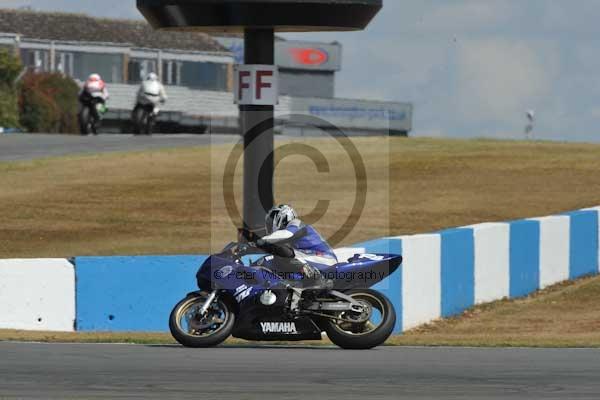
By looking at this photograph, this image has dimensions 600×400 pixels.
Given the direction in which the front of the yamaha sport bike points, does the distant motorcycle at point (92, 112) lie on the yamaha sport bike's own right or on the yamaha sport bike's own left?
on the yamaha sport bike's own right

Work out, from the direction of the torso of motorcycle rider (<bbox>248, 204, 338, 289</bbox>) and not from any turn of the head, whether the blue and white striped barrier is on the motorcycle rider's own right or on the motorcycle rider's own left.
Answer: on the motorcycle rider's own right

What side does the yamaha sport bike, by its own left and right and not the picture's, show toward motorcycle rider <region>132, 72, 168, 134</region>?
right

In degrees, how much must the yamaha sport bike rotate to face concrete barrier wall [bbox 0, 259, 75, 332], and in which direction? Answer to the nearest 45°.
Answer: approximately 45° to its right

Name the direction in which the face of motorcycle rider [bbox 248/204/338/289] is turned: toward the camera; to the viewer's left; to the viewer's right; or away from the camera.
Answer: to the viewer's left

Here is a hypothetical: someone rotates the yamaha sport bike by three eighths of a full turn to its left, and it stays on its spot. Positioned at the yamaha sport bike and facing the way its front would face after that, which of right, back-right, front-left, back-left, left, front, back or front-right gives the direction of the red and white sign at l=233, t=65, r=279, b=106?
back-left

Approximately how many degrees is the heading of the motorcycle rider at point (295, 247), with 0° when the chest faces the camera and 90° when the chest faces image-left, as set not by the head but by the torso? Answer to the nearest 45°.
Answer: approximately 90°

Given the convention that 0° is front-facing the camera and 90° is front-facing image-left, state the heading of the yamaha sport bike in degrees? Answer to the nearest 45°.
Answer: approximately 90°

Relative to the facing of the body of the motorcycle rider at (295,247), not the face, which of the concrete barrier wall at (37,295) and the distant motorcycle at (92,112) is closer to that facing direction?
the concrete barrier wall

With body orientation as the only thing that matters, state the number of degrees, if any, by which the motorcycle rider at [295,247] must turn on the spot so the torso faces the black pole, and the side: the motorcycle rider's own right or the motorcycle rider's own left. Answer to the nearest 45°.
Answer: approximately 90° to the motorcycle rider's own right
